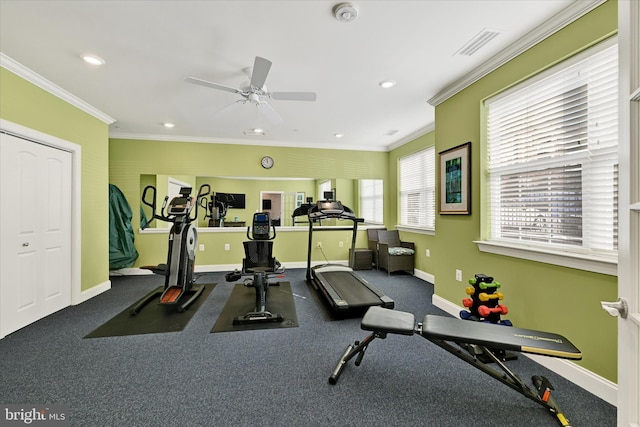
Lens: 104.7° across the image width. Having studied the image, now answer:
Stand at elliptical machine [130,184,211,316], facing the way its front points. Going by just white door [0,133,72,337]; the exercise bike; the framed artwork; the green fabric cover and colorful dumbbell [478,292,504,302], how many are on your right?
3

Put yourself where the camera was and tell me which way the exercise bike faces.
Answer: facing away from the viewer

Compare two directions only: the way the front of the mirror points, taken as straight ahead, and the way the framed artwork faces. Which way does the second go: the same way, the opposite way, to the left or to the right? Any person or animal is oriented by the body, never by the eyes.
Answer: to the right

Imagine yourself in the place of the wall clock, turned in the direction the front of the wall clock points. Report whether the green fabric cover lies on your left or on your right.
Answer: on your right

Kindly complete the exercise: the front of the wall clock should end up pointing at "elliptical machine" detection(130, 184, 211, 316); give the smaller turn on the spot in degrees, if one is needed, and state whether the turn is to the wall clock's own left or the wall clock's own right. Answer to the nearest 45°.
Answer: approximately 45° to the wall clock's own right

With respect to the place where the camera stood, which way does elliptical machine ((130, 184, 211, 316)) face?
facing away from the viewer and to the right of the viewer

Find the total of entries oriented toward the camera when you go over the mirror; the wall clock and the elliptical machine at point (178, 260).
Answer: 2

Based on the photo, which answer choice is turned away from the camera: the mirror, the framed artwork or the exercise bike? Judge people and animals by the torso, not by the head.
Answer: the exercise bike

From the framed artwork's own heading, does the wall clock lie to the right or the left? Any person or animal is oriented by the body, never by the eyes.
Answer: on its right

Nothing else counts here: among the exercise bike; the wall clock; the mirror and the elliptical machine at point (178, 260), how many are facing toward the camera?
2

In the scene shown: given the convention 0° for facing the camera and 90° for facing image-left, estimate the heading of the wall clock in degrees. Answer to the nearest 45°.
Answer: approximately 0°

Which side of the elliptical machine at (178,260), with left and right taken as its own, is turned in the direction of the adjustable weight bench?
right

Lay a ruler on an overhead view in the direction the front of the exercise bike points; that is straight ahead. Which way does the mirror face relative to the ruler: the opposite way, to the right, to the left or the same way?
the opposite way
